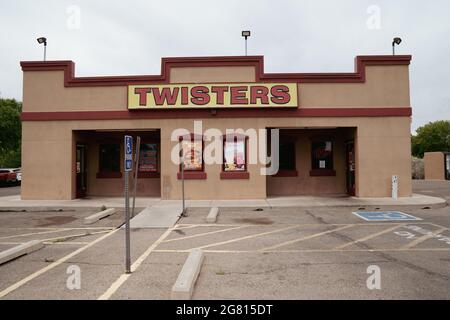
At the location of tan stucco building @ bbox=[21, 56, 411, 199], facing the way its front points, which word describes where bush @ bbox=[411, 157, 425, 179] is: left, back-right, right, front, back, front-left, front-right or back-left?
back-left

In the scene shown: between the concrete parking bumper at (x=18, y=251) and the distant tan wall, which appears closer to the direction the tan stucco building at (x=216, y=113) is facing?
the concrete parking bumper

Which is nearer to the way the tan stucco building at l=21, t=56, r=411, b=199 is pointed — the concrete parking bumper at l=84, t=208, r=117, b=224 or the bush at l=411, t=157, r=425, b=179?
the concrete parking bumper

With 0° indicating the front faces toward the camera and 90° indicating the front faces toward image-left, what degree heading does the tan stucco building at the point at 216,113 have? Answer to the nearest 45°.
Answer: approximately 0°

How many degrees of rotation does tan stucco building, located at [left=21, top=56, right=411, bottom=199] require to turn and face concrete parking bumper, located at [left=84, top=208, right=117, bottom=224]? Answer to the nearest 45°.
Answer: approximately 45° to its right

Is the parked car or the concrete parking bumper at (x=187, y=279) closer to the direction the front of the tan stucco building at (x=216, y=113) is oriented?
the concrete parking bumper

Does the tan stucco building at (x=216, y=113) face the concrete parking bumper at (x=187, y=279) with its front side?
yes

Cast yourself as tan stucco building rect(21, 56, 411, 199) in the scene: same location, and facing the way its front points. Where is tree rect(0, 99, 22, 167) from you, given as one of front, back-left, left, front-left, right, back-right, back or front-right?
back-right

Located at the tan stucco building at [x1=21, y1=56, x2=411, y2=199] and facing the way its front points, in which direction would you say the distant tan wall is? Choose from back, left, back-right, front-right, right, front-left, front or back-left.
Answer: back-left

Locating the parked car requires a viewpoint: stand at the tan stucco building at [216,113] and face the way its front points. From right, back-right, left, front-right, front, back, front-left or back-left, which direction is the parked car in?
back-right
